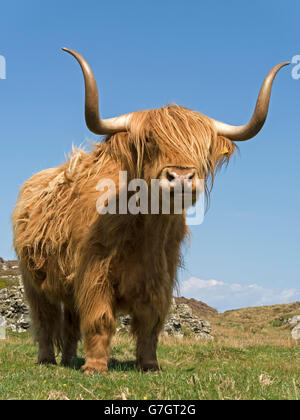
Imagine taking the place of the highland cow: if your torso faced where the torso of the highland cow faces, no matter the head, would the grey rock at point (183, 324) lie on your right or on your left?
on your left

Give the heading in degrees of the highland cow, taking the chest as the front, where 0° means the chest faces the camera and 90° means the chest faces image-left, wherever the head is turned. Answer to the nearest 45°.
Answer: approximately 315°
